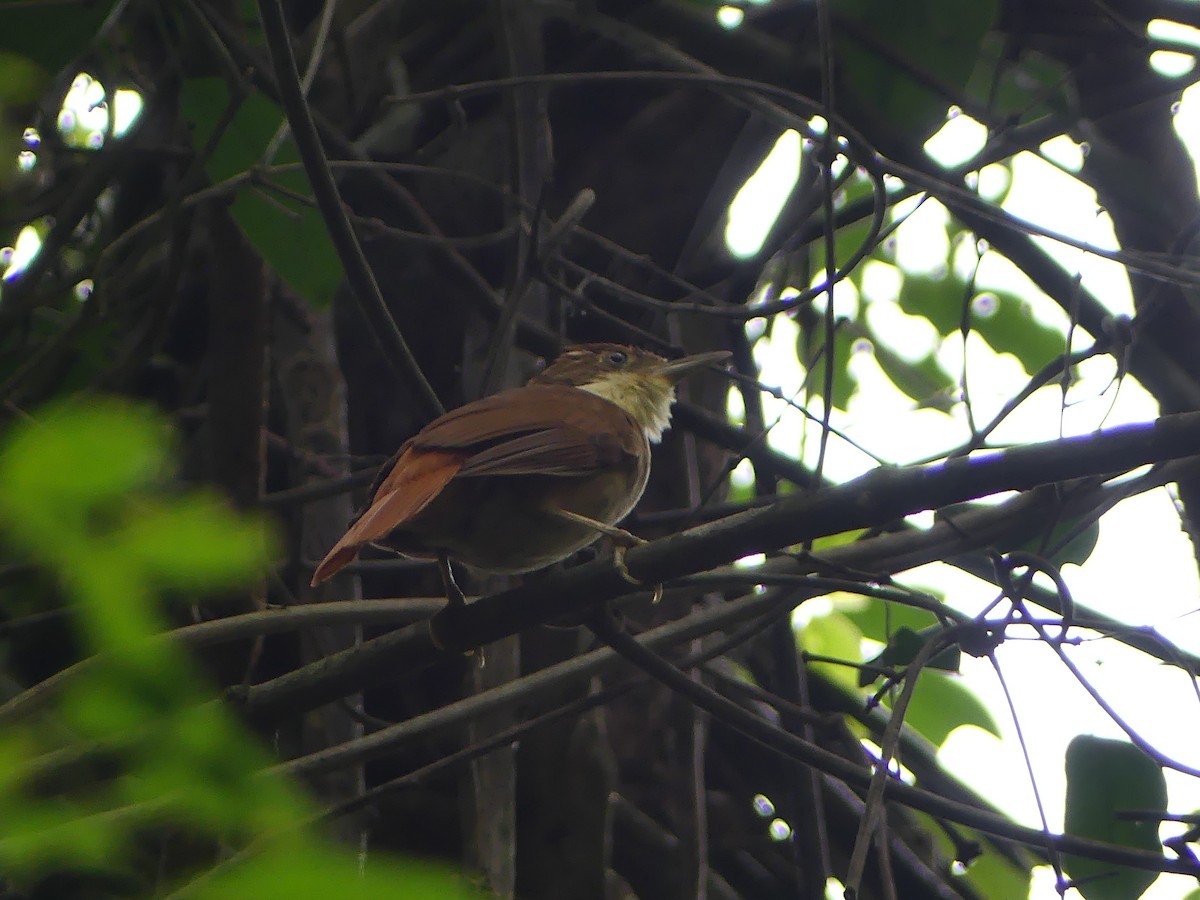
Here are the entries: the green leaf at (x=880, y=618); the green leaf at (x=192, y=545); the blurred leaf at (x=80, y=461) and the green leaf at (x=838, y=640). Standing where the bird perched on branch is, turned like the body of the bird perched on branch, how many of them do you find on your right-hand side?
2

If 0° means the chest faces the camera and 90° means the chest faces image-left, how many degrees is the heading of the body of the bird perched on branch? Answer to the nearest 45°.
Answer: approximately 270°

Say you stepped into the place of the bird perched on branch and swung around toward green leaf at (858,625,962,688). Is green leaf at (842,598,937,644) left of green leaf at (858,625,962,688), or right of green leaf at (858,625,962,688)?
left

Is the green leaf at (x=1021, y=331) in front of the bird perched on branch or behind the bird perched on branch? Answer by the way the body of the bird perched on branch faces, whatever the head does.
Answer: in front

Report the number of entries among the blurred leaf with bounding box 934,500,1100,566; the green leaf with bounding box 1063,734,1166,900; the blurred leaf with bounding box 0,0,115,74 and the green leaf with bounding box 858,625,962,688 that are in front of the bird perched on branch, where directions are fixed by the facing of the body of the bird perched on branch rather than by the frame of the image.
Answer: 3

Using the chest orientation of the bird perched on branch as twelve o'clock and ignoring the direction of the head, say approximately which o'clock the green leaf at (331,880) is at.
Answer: The green leaf is roughly at 3 o'clock from the bird perched on branch.

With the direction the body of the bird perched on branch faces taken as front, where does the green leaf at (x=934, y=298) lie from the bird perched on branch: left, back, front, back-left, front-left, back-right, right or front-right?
front-left

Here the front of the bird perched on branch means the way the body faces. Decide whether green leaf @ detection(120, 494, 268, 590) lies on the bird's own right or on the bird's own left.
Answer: on the bird's own right
